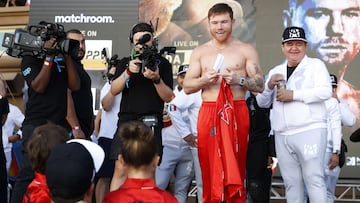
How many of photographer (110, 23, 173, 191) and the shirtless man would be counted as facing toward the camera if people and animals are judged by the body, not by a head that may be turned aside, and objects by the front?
2

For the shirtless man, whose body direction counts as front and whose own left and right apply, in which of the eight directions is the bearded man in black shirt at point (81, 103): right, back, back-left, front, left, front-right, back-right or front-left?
right

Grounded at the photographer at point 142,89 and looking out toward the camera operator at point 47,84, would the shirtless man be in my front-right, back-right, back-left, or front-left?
back-left

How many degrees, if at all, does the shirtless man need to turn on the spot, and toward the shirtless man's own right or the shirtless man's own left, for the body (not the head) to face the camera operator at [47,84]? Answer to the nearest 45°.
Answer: approximately 90° to the shirtless man's own right

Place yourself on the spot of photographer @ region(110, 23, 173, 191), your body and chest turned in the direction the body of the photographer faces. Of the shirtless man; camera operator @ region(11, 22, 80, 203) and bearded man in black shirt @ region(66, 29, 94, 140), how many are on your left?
1

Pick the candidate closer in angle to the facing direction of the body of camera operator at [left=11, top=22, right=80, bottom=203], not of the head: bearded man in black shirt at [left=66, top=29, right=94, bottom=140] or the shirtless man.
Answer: the shirtless man

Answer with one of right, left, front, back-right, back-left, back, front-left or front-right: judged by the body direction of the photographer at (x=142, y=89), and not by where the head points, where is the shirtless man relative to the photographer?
left

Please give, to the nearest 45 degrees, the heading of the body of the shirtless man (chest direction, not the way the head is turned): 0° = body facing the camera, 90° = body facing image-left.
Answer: approximately 0°

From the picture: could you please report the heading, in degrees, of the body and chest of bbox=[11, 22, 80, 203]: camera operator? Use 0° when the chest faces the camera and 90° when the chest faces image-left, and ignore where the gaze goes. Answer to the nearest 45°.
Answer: approximately 315°

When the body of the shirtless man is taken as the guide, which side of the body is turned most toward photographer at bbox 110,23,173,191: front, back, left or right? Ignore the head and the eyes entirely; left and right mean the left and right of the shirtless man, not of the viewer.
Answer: right
